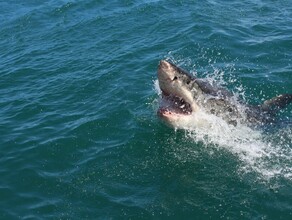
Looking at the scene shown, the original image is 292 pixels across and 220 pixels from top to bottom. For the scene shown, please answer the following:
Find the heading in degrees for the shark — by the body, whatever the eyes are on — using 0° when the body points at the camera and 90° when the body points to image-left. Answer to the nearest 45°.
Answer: approximately 90°
